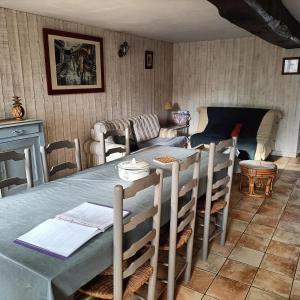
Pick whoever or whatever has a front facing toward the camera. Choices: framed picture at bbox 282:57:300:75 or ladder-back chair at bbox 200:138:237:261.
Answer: the framed picture

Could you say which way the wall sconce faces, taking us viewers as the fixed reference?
facing the viewer and to the right of the viewer

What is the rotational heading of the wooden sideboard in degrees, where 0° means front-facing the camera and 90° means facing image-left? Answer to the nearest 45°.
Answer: approximately 315°

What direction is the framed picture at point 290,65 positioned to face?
toward the camera

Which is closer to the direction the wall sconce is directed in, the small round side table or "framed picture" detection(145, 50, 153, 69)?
the small round side table

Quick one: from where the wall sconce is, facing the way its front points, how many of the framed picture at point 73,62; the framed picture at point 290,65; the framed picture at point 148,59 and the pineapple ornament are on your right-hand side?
2

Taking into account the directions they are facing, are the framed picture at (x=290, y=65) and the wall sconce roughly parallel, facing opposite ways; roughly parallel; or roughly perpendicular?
roughly perpendicular

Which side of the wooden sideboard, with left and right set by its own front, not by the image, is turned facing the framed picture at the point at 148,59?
left

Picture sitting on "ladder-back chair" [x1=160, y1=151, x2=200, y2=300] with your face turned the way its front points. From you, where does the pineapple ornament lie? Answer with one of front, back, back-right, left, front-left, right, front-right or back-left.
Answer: front

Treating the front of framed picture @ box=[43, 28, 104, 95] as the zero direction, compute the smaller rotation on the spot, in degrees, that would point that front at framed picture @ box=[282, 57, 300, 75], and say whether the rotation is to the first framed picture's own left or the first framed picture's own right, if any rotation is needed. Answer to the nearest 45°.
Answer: approximately 45° to the first framed picture's own left

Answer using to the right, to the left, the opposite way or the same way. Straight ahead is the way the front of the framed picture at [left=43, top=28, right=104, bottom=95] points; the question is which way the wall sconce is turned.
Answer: the same way

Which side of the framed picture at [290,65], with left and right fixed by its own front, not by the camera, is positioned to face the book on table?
front

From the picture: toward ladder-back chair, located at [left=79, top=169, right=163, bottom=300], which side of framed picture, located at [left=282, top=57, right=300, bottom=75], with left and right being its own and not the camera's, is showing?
front

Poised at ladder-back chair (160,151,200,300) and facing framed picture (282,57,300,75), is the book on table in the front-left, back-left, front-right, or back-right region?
back-left

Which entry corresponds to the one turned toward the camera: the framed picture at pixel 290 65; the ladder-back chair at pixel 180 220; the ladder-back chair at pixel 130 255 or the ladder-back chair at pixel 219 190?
the framed picture

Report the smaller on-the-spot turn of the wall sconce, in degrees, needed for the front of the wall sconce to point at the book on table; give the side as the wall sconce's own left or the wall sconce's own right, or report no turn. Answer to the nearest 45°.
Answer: approximately 45° to the wall sconce's own right

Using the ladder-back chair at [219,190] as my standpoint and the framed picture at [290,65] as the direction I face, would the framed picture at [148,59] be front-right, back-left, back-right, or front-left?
front-left

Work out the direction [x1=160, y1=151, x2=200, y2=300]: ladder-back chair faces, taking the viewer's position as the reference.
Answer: facing away from the viewer and to the left of the viewer

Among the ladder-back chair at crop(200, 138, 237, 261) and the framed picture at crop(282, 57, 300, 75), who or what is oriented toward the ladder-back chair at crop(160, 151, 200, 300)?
the framed picture

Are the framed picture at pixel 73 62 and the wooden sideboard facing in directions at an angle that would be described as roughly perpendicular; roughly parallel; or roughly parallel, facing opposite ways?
roughly parallel

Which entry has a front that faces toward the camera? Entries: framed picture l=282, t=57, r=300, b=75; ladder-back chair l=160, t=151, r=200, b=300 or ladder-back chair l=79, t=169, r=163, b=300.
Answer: the framed picture
